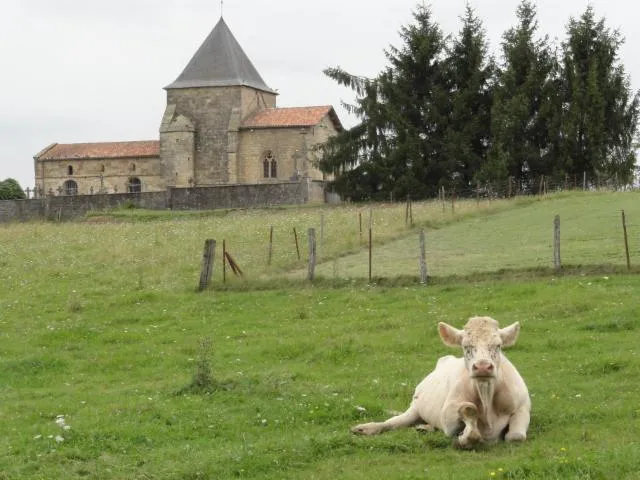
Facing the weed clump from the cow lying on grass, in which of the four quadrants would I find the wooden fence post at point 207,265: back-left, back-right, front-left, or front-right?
front-right

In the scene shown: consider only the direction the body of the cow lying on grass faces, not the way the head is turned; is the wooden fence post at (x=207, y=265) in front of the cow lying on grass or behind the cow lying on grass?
behind

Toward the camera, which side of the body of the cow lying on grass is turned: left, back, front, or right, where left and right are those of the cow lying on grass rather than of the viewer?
front

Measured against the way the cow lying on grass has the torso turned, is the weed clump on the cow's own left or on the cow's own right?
on the cow's own right

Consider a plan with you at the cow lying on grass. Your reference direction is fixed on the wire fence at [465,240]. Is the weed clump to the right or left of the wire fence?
left

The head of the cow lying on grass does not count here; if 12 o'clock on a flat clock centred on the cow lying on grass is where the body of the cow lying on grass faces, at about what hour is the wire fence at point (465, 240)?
The wire fence is roughly at 6 o'clock from the cow lying on grass.
